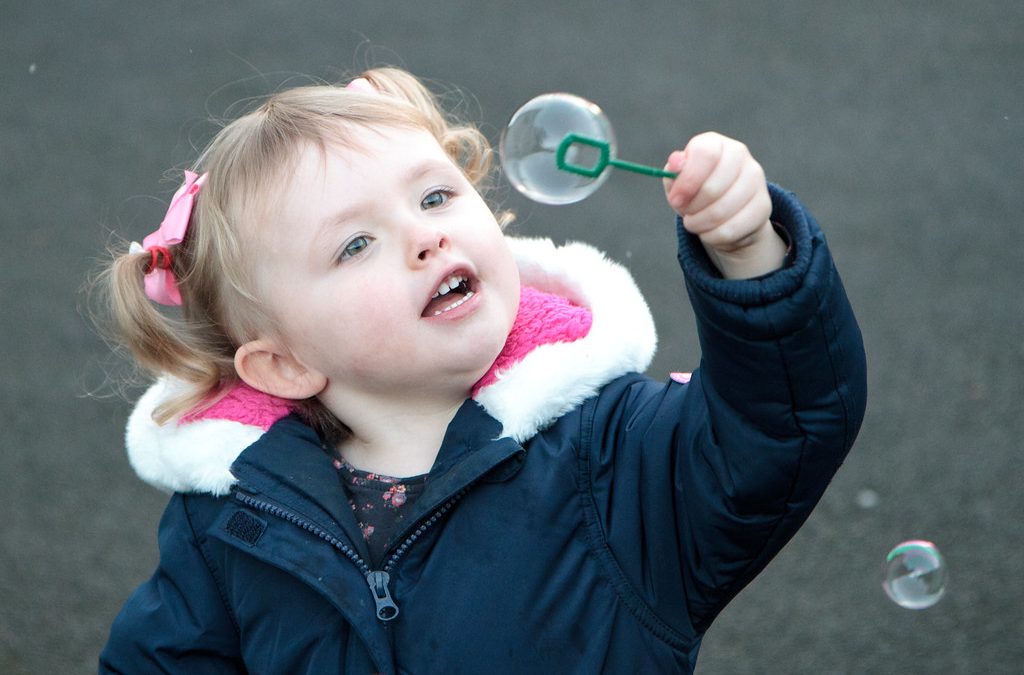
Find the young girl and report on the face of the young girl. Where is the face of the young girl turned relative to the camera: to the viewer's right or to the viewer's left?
to the viewer's right

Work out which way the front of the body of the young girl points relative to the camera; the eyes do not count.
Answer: toward the camera

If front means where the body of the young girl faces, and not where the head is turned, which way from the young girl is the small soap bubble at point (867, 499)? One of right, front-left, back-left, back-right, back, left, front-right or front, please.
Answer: back-left
